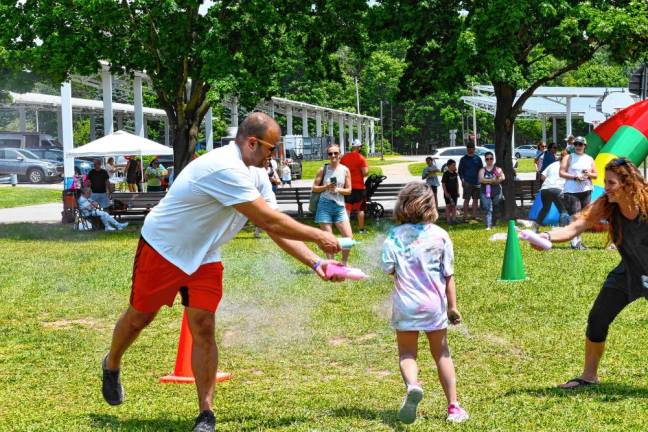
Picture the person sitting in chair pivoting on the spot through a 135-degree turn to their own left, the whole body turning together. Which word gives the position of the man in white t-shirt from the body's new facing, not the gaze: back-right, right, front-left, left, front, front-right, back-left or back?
back-left

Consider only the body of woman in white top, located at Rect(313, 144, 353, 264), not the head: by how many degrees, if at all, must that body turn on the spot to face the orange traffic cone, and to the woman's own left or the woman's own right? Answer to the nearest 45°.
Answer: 0° — they already face it

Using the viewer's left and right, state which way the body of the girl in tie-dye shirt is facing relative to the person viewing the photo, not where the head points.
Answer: facing away from the viewer

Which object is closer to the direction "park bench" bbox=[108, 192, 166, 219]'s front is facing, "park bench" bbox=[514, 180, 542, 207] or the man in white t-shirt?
the man in white t-shirt

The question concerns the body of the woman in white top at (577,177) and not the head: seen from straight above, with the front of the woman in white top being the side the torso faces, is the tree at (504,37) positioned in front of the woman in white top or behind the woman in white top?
behind

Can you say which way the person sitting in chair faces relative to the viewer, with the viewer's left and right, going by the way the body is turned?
facing to the right of the viewer

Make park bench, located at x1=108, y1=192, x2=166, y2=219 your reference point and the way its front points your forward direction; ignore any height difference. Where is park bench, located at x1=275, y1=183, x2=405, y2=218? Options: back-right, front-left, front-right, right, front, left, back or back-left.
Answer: left

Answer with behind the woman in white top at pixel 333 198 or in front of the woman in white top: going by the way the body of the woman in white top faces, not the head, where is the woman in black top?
in front

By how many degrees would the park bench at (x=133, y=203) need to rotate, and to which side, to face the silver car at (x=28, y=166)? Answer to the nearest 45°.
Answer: approximately 180°

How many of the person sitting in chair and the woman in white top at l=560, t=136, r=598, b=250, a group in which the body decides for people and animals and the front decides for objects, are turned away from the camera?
0

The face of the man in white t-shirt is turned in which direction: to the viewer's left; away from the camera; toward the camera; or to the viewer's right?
to the viewer's right

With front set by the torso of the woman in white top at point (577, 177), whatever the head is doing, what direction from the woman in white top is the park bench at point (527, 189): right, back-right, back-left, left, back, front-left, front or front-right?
back
